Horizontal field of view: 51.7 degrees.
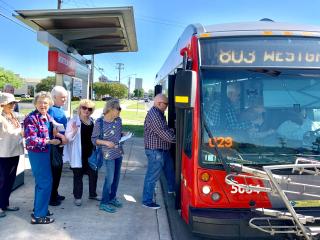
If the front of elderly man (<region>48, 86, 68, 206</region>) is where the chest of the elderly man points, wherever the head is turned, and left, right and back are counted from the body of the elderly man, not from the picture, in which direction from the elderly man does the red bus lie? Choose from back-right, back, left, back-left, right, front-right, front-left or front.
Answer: front-right

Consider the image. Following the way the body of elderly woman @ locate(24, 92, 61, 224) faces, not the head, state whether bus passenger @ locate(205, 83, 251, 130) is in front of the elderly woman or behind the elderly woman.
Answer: in front

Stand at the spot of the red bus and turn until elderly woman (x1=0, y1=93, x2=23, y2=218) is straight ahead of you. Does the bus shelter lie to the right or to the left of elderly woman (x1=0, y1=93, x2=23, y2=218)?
right

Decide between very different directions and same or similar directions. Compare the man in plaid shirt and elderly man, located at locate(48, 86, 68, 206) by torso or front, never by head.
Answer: same or similar directions

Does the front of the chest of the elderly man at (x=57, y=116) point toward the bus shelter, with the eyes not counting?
no

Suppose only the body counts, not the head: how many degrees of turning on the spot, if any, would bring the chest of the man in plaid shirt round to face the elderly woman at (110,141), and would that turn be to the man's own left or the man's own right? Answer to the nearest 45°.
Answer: approximately 180°

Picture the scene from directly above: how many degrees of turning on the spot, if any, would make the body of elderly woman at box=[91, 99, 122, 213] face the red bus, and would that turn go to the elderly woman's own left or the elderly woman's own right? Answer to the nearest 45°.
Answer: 0° — they already face it

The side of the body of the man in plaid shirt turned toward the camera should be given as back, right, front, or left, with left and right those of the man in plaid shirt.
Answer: right

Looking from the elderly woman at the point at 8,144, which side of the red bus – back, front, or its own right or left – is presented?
right

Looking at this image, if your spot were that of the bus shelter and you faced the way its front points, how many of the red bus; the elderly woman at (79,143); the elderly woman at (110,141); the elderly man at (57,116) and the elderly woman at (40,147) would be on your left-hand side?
0

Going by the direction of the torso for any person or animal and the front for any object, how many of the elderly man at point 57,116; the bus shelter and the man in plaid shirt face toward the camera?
0

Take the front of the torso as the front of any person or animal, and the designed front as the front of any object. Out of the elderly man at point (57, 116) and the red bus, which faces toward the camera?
the red bus

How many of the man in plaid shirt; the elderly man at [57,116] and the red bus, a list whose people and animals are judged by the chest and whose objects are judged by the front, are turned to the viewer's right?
2

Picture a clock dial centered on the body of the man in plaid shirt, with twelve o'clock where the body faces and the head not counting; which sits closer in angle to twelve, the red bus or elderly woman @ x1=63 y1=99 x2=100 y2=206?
the red bus

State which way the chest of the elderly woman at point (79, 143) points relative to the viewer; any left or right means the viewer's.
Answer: facing the viewer and to the right of the viewer

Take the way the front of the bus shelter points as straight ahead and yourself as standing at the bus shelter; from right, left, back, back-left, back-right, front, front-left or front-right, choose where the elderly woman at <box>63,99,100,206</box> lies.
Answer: right
